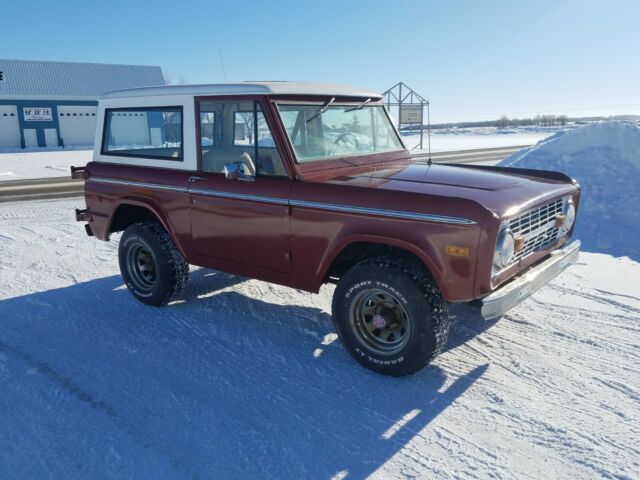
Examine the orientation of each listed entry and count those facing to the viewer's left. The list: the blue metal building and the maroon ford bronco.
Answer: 0

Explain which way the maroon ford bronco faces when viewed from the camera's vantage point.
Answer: facing the viewer and to the right of the viewer

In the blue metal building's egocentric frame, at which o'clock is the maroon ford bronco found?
The maroon ford bronco is roughly at 12 o'clock from the blue metal building.

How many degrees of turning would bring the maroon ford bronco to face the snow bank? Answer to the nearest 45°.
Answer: approximately 90° to its left

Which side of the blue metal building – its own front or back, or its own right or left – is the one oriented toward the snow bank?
front

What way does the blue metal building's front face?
toward the camera
